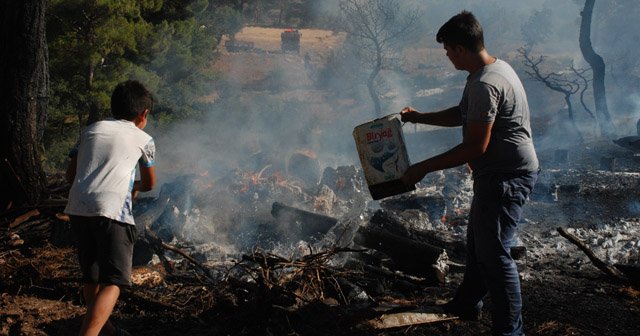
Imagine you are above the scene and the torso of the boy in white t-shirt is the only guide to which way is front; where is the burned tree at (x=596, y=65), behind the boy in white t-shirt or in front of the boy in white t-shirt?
in front

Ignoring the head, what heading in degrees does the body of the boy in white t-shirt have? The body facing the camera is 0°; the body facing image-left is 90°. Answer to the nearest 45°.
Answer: approximately 225°

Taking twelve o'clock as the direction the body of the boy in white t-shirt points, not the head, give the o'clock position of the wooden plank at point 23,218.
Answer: The wooden plank is roughly at 10 o'clock from the boy in white t-shirt.

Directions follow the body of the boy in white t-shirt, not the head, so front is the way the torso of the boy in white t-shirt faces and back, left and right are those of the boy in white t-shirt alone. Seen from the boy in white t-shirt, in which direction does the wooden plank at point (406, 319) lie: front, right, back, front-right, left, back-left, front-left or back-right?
front-right

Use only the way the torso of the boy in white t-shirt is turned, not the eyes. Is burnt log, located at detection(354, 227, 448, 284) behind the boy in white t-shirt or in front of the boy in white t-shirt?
in front

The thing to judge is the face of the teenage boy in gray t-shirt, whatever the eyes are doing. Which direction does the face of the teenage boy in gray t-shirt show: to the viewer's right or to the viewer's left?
to the viewer's left

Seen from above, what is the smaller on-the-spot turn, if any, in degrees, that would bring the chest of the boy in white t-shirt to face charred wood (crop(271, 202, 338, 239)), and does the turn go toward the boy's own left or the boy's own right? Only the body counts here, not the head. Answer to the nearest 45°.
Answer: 0° — they already face it

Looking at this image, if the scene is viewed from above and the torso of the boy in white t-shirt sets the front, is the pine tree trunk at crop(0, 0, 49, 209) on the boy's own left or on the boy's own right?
on the boy's own left

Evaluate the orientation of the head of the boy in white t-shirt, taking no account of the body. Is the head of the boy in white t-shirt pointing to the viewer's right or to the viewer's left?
to the viewer's right
